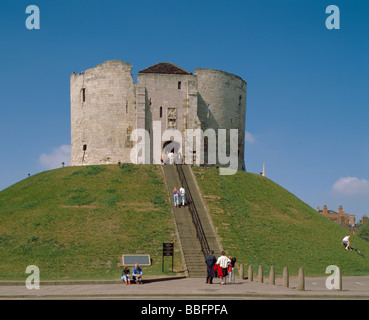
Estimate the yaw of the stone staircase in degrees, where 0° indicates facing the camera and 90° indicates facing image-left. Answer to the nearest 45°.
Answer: approximately 0°
